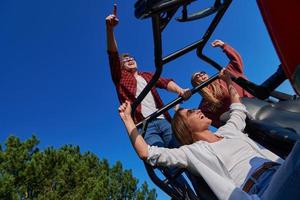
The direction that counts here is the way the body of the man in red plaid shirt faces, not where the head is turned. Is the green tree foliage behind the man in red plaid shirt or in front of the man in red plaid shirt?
behind
